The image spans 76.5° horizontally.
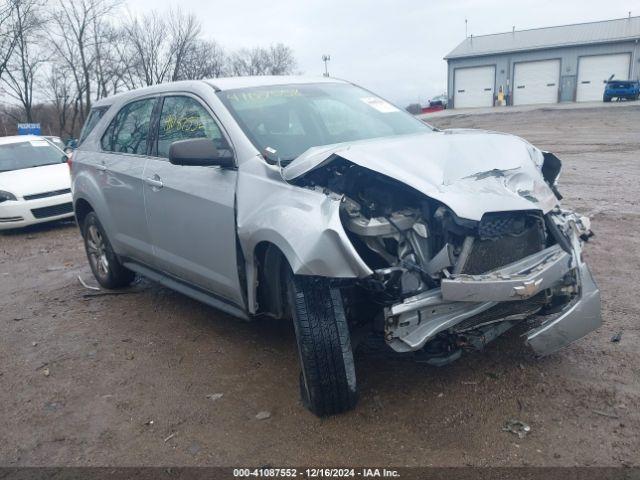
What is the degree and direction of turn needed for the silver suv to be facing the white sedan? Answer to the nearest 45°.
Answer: approximately 180°

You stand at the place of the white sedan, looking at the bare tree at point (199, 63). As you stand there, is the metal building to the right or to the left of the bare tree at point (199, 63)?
right

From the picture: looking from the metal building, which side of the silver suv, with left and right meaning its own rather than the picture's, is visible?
left

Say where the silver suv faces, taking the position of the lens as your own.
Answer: facing the viewer and to the right of the viewer

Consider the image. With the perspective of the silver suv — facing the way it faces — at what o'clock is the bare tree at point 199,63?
The bare tree is roughly at 7 o'clock from the silver suv.

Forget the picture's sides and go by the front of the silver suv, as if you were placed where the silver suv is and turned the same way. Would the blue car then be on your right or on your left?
on your left

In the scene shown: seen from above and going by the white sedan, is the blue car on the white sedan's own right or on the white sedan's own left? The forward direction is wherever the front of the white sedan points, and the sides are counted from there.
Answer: on the white sedan's own left

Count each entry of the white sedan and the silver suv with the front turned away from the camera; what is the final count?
0

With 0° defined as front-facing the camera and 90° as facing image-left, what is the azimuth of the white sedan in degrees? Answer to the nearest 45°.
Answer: approximately 315°
